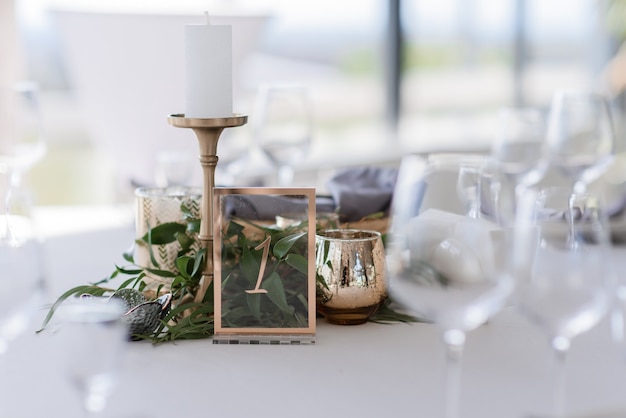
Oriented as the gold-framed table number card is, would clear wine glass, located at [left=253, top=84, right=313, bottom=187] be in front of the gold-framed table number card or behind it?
behind

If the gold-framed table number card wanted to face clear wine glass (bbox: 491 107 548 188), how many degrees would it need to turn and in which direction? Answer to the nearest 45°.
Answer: approximately 135° to its left

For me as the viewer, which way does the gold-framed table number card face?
facing the viewer
